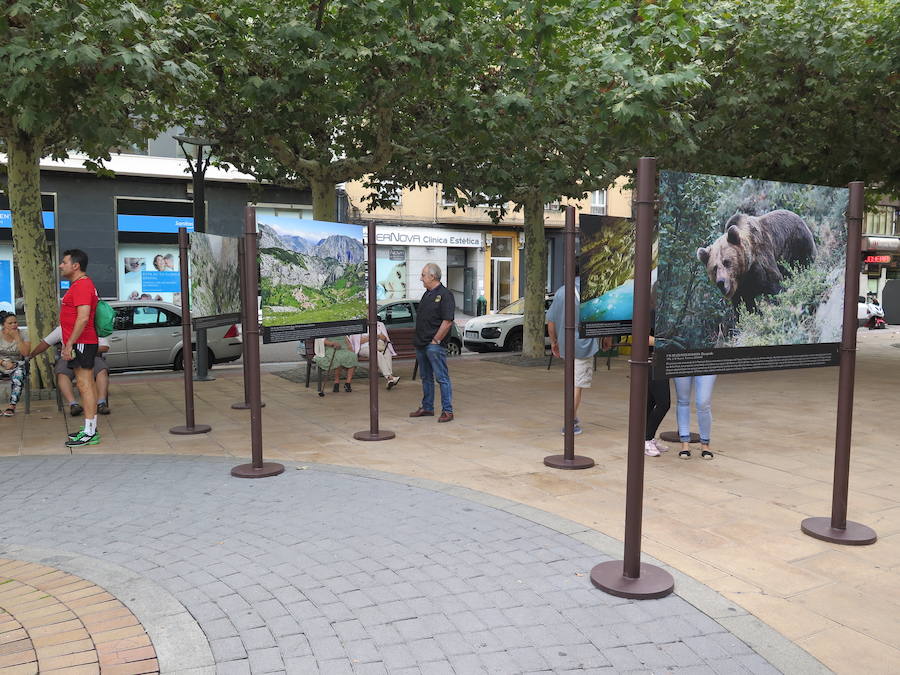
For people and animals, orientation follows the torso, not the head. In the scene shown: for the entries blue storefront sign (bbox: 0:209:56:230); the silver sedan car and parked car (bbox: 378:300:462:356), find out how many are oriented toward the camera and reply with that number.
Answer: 1

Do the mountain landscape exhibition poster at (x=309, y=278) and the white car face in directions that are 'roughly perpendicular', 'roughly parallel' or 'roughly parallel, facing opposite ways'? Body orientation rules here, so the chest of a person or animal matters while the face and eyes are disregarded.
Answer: roughly perpendicular

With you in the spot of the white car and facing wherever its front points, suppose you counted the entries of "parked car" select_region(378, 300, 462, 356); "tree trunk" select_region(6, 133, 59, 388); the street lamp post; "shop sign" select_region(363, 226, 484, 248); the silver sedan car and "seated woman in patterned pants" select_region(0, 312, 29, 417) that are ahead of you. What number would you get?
5

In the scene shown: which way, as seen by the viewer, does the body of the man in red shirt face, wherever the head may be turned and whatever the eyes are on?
to the viewer's left

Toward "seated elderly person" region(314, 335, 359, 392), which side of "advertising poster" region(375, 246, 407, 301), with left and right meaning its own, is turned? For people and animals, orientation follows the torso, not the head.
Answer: front

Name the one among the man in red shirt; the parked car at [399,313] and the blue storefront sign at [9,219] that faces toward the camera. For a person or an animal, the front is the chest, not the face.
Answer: the blue storefront sign

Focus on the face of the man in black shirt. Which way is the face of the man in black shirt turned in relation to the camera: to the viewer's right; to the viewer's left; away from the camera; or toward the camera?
to the viewer's left

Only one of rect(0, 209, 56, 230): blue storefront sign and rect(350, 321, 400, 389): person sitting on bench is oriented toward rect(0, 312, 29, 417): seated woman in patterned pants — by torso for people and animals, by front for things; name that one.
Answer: the blue storefront sign

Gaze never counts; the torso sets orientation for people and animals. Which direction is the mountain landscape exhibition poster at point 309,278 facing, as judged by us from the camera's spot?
facing the viewer and to the right of the viewer

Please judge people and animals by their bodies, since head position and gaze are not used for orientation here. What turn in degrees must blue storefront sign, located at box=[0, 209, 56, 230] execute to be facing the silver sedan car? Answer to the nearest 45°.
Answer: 0° — it already faces it

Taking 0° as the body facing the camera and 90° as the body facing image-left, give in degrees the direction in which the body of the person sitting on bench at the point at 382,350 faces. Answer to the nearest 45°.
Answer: approximately 315°
